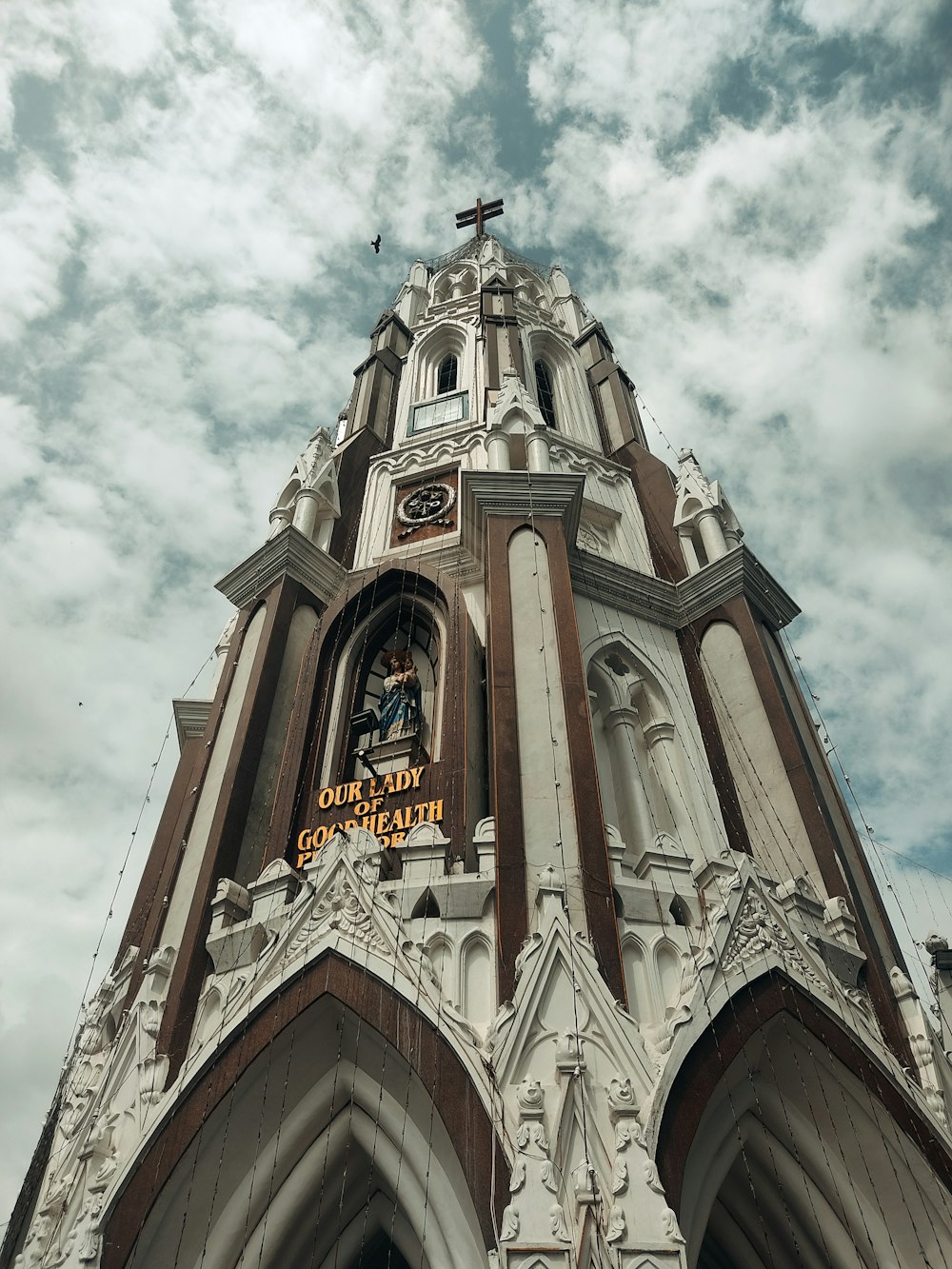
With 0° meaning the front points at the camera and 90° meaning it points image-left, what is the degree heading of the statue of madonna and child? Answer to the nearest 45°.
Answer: approximately 0°

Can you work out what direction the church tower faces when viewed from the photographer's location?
facing the viewer and to the left of the viewer
